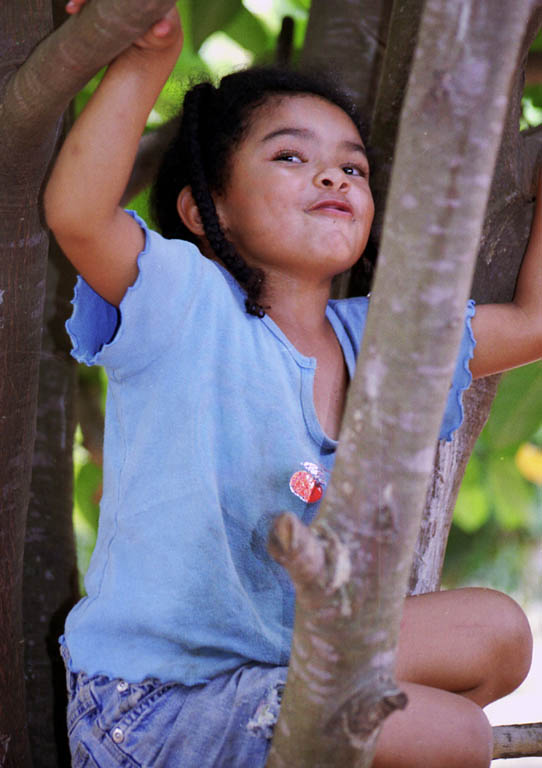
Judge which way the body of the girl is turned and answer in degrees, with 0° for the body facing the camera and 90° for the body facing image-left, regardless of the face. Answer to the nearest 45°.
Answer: approximately 315°

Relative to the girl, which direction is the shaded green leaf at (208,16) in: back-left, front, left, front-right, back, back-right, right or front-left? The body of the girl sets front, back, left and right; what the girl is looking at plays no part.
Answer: back-left

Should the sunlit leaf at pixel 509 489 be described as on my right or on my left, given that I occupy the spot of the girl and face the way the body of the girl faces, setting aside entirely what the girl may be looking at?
on my left

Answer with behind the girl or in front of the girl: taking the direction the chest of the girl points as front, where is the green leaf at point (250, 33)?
behind

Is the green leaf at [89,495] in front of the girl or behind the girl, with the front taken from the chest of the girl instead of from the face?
behind

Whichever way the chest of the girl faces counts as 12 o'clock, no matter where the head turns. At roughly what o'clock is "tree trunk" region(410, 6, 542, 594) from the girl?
The tree trunk is roughly at 9 o'clock from the girl.

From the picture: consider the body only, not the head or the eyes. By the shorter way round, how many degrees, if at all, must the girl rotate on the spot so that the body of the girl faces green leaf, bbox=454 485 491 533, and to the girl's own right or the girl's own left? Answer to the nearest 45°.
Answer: approximately 90° to the girl's own left
